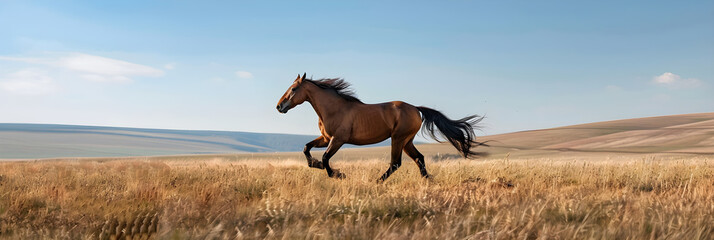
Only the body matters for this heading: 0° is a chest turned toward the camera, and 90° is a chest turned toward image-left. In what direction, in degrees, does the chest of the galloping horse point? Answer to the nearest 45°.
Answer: approximately 90°
